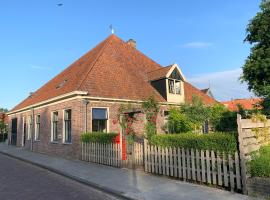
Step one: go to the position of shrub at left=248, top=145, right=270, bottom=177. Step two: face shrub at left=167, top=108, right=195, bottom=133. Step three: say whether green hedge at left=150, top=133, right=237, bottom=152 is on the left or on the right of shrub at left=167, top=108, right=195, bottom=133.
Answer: left

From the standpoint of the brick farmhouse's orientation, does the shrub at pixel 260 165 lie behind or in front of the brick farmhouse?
in front
